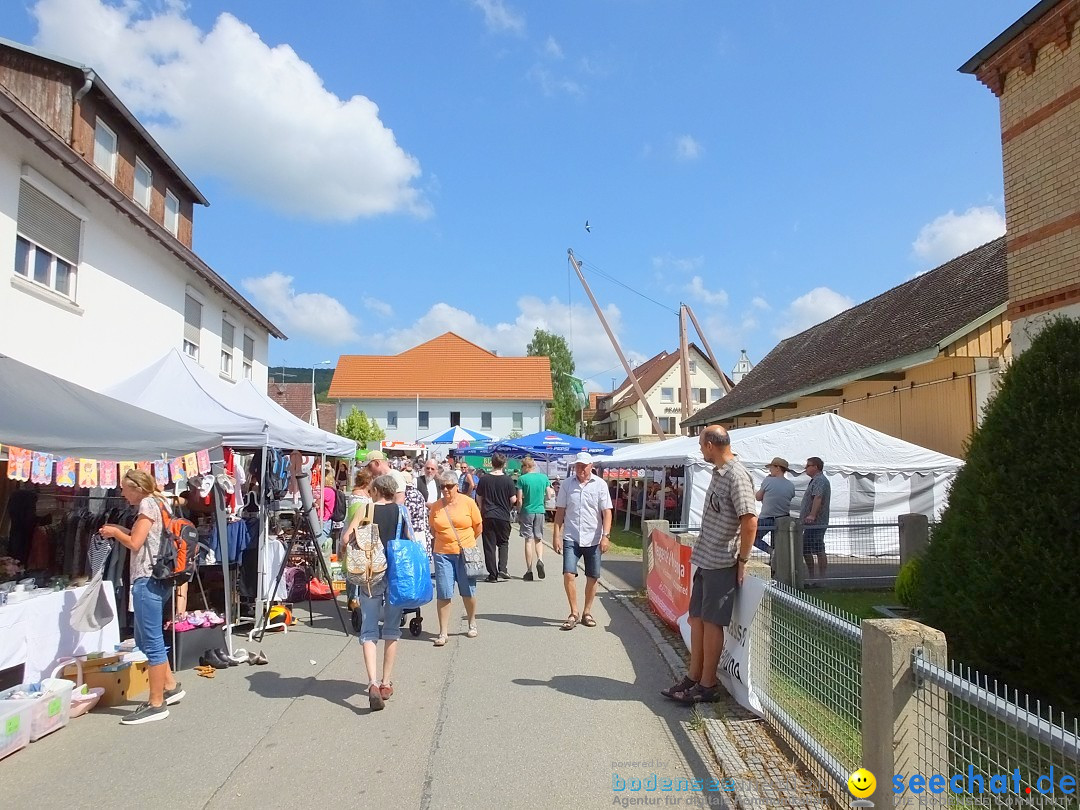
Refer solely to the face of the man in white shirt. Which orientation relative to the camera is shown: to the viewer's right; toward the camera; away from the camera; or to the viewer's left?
toward the camera

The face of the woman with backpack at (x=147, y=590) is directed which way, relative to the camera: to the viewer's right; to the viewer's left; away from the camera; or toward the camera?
to the viewer's left

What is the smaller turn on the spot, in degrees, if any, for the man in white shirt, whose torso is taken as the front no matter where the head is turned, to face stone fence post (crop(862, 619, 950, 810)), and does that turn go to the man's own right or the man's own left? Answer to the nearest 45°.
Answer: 0° — they already face it

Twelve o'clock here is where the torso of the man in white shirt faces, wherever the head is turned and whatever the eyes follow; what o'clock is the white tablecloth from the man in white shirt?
The white tablecloth is roughly at 2 o'clock from the man in white shirt.

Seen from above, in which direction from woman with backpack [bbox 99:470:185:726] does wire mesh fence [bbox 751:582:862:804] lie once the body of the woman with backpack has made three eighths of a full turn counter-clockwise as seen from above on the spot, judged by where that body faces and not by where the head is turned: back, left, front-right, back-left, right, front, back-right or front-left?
front

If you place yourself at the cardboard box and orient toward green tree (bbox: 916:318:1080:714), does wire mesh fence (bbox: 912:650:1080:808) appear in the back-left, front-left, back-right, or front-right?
front-right

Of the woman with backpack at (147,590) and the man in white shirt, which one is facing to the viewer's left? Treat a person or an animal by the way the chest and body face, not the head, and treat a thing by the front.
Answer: the woman with backpack

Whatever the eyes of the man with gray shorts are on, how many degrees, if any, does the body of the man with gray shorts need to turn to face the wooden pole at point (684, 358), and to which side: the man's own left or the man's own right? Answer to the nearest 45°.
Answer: approximately 90° to the man's own right

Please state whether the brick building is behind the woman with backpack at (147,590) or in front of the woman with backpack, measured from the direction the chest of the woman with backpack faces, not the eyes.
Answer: behind

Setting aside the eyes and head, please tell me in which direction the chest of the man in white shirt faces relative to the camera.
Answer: toward the camera

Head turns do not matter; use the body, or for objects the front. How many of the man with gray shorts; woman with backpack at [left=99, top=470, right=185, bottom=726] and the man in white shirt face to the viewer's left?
2

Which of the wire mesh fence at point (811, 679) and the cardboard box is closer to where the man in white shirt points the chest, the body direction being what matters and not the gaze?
the wire mesh fence

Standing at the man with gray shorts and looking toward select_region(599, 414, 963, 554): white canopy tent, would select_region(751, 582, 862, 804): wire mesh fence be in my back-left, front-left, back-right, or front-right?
back-right

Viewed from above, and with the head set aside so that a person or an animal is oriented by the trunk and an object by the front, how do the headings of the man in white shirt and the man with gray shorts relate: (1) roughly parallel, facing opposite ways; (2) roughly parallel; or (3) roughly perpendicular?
roughly perpendicular

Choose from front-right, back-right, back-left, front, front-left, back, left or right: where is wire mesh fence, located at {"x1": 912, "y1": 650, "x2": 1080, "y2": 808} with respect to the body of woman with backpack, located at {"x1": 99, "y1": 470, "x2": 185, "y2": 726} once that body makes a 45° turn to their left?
left

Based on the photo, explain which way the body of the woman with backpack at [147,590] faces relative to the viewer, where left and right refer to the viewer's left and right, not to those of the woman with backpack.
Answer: facing to the left of the viewer

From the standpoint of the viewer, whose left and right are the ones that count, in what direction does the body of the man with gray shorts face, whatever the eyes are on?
facing to the left of the viewer
